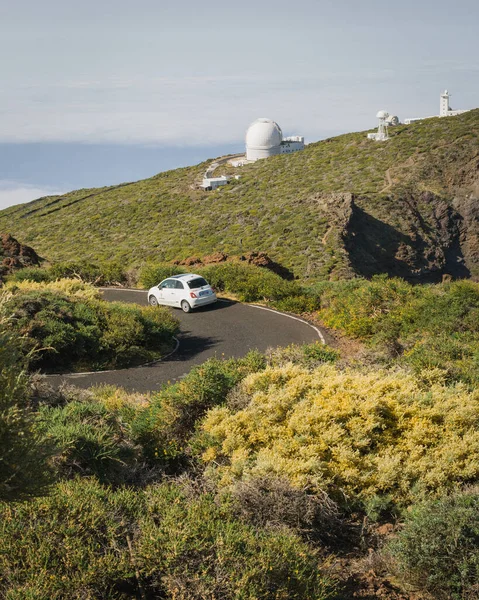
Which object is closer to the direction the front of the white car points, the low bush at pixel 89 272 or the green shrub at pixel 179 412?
the low bush

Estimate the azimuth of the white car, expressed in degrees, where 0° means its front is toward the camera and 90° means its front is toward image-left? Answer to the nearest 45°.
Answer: approximately 135°

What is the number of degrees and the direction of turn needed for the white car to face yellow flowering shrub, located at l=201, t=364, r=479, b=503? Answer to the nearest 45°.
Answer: approximately 135° to its left

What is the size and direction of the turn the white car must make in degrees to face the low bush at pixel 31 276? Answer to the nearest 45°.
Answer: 0° — it already faces it

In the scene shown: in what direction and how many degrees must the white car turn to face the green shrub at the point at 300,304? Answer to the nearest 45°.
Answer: approximately 135° to its right

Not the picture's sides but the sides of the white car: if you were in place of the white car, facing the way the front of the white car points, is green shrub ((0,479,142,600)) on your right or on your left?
on your left

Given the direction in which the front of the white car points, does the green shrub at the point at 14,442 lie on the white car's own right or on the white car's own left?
on the white car's own left

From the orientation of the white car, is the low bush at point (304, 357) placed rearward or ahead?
rearward
